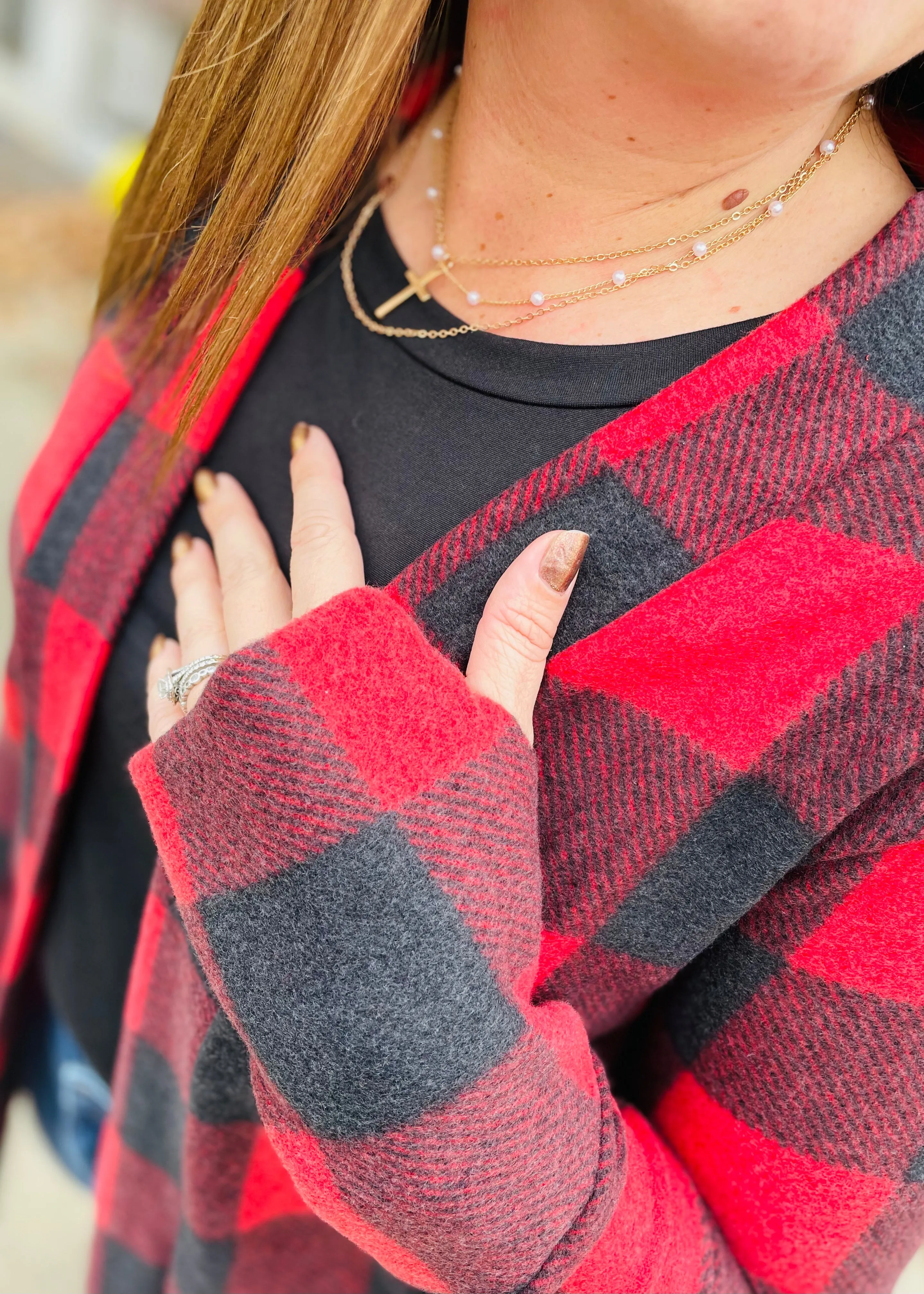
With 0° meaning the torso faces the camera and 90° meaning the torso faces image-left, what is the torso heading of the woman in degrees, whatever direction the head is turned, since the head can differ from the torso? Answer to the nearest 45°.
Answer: approximately 45°
